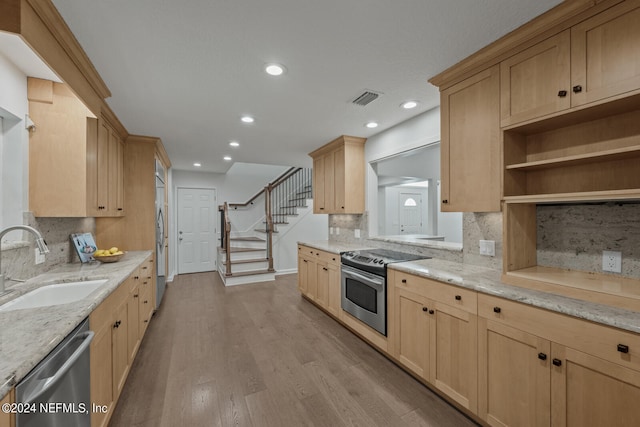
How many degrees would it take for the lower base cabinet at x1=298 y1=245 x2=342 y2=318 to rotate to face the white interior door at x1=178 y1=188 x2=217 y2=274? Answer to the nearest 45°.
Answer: approximately 90° to its right

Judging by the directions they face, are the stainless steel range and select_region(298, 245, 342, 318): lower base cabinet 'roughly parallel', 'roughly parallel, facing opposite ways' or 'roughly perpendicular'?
roughly parallel

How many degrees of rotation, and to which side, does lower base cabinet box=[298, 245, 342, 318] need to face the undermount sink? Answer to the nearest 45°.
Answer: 0° — it already faces it

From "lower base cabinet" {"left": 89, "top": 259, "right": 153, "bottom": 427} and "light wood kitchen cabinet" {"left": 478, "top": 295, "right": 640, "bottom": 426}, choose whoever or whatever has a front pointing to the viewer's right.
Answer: the lower base cabinet

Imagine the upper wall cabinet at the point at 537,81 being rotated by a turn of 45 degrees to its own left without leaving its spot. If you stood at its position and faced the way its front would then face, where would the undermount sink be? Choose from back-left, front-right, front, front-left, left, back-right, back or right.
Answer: front-right

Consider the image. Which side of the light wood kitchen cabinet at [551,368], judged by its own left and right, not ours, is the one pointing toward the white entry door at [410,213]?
right

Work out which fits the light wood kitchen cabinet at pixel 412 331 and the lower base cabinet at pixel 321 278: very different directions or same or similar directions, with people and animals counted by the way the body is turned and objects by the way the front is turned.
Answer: same or similar directions

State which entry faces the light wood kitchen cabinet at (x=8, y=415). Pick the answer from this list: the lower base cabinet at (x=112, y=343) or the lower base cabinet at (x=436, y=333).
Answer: the lower base cabinet at (x=436, y=333)

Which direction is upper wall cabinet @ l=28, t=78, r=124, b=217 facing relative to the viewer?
to the viewer's right

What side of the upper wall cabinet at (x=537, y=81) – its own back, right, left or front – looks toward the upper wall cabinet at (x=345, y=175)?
right

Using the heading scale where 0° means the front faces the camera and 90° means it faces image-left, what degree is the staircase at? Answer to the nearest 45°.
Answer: approximately 0°

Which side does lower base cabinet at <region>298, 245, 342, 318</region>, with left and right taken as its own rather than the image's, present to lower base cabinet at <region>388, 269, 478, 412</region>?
left

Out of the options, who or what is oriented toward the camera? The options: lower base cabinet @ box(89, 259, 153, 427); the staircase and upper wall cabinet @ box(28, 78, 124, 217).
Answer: the staircase

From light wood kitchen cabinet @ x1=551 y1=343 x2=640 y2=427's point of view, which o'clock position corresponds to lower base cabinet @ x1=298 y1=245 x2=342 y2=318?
The lower base cabinet is roughly at 2 o'clock from the light wood kitchen cabinet.

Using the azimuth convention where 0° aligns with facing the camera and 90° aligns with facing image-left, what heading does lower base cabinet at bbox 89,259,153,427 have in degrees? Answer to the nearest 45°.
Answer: approximately 270°

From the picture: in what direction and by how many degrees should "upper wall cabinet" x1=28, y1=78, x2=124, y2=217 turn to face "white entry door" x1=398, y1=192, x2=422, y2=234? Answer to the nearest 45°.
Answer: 0° — it already faces it

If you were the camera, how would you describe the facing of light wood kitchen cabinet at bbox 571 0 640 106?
facing the viewer and to the left of the viewer

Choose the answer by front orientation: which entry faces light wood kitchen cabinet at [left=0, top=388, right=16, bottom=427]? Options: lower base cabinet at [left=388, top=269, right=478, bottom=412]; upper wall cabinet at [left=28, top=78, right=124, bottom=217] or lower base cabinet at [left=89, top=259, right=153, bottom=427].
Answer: lower base cabinet at [left=388, top=269, right=478, bottom=412]
